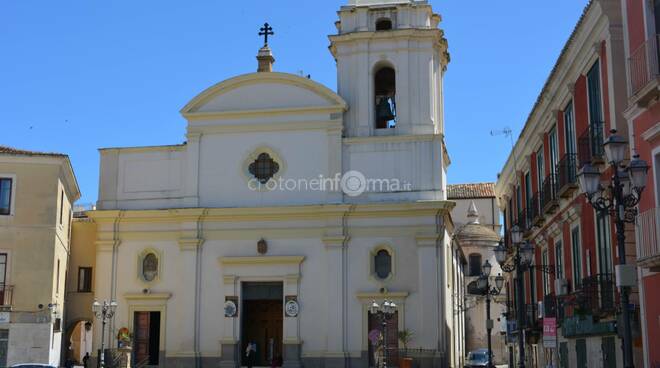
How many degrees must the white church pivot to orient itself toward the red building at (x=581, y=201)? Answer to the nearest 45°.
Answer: approximately 45° to its left

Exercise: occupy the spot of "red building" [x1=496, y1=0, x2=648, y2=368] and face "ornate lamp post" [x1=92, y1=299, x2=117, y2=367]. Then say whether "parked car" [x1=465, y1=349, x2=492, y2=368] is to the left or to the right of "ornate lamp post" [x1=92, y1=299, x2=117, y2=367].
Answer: right

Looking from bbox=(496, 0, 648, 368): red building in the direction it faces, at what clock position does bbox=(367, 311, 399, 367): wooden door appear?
The wooden door is roughly at 2 o'clock from the red building.

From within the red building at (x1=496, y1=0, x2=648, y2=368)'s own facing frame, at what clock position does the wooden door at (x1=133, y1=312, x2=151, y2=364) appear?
The wooden door is roughly at 1 o'clock from the red building.

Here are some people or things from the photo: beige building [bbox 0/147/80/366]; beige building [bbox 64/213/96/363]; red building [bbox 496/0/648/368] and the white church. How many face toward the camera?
3

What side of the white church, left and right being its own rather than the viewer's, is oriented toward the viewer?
front

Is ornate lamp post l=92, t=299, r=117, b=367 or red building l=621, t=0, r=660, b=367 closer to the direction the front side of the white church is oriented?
the red building

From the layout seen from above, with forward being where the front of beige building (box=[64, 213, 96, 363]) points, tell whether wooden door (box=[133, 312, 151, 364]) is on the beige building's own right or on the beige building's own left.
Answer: on the beige building's own left

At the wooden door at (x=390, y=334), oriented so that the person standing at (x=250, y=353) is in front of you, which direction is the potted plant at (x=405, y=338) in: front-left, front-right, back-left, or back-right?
back-left

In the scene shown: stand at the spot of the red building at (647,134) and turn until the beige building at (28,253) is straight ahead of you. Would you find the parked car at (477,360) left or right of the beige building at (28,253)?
right

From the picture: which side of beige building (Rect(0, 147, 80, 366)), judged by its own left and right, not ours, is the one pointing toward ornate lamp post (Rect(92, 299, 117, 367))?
left

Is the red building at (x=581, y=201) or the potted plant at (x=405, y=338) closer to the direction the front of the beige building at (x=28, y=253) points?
the red building

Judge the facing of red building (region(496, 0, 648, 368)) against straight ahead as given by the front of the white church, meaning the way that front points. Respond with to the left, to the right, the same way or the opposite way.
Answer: to the right

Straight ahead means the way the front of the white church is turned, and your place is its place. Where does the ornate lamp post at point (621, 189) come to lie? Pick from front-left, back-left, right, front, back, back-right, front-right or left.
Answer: front

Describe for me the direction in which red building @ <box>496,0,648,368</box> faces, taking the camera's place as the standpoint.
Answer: facing to the left of the viewer

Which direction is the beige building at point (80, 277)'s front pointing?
toward the camera

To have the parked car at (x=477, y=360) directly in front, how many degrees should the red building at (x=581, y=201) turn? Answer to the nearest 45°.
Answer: approximately 90° to its right

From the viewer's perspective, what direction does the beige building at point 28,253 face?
toward the camera
